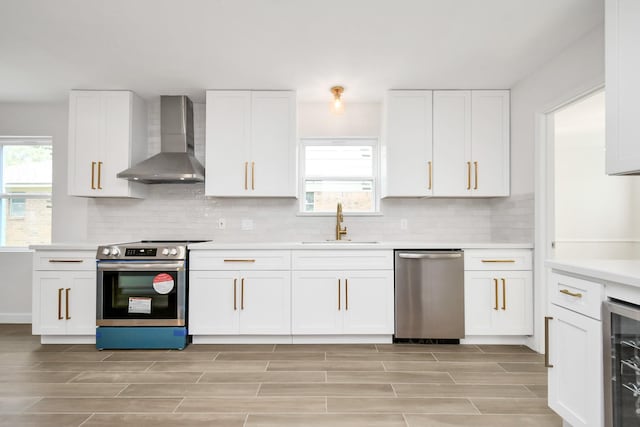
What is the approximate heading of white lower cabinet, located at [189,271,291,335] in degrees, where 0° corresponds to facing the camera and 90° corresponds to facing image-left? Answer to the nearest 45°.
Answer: approximately 0°

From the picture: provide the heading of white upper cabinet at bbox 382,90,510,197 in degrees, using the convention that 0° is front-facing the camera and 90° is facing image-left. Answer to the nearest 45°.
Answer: approximately 0°

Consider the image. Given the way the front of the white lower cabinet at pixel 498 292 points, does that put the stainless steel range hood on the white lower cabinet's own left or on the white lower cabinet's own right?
on the white lower cabinet's own right

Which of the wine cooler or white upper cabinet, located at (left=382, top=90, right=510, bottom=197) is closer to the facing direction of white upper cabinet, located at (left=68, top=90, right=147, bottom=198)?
the wine cooler

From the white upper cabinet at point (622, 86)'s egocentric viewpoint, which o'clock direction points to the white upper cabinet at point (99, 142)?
the white upper cabinet at point (99, 142) is roughly at 1 o'clock from the white upper cabinet at point (622, 86).

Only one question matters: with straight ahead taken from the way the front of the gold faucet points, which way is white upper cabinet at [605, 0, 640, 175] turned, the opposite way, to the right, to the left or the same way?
to the right
